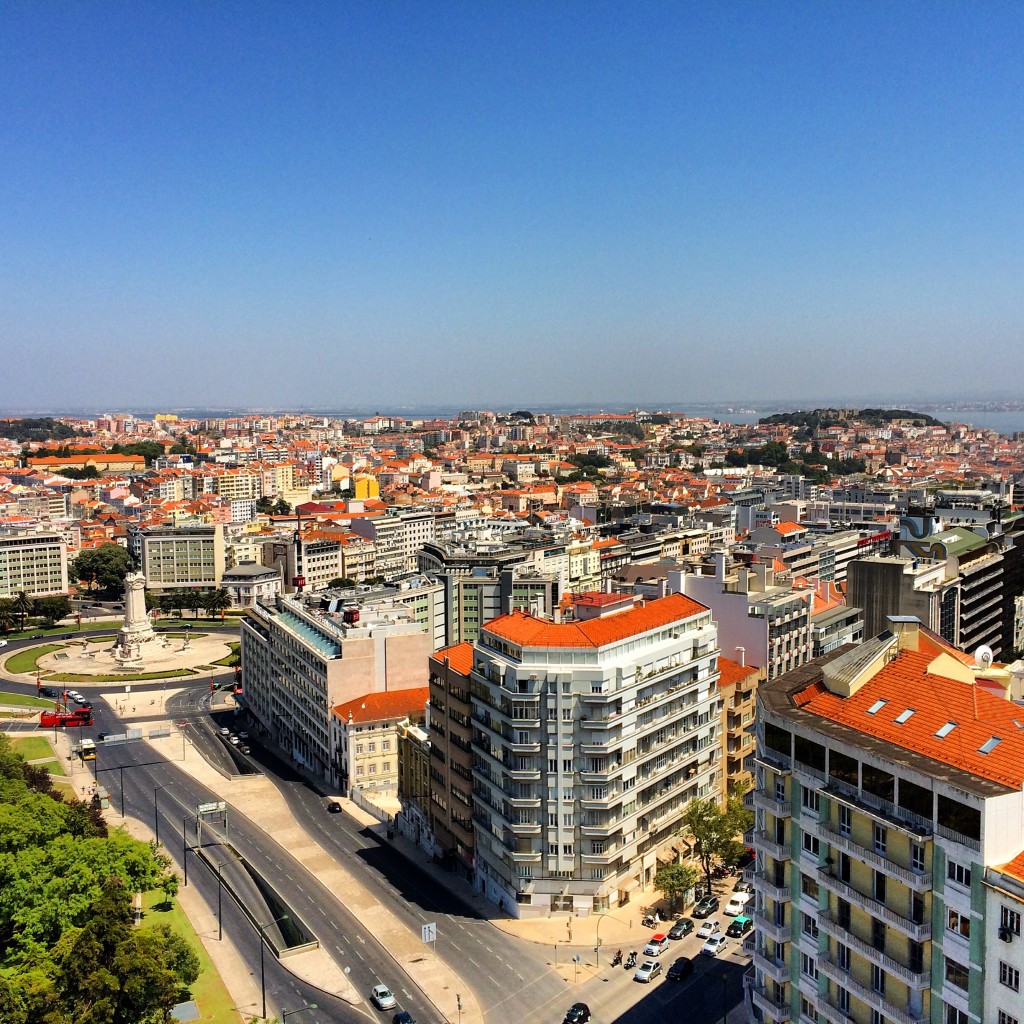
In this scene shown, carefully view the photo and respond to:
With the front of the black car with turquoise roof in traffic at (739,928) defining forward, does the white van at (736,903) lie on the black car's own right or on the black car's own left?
on the black car's own right

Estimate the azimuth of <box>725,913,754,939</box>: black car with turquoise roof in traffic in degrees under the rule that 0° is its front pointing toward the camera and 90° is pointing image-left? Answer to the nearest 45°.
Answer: approximately 45°

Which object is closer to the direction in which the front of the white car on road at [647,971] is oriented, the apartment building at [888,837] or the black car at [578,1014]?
the black car
